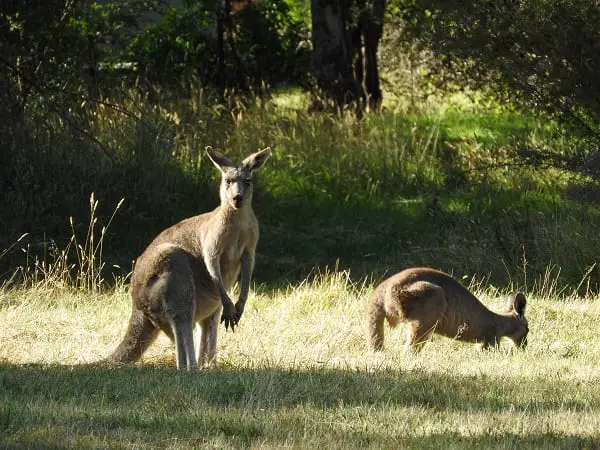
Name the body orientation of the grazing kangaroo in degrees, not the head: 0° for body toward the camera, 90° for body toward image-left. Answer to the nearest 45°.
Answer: approximately 270°

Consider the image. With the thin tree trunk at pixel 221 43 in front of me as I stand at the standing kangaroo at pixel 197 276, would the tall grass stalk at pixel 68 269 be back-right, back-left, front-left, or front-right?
front-left

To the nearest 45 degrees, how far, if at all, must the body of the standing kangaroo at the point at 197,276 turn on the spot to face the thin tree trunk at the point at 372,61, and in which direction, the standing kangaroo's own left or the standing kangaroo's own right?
approximately 135° to the standing kangaroo's own left

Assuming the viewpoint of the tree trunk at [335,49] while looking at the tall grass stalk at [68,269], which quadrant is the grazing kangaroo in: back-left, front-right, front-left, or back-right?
front-left

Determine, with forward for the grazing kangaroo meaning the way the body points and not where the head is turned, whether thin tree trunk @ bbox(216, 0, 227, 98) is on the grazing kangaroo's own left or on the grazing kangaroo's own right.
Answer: on the grazing kangaroo's own left

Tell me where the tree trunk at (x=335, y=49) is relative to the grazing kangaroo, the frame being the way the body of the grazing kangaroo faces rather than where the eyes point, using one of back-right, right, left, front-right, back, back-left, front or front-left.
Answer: left

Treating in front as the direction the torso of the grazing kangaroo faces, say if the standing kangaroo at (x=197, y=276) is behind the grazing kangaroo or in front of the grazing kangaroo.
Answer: behind

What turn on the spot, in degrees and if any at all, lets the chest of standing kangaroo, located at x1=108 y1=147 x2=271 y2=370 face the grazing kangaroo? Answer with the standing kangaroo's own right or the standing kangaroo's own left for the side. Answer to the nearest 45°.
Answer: approximately 45° to the standing kangaroo's own left

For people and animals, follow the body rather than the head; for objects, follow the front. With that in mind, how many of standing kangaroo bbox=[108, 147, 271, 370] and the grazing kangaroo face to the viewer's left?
0

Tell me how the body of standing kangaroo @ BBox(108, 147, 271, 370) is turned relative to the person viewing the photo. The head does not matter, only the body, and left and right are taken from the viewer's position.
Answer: facing the viewer and to the right of the viewer
